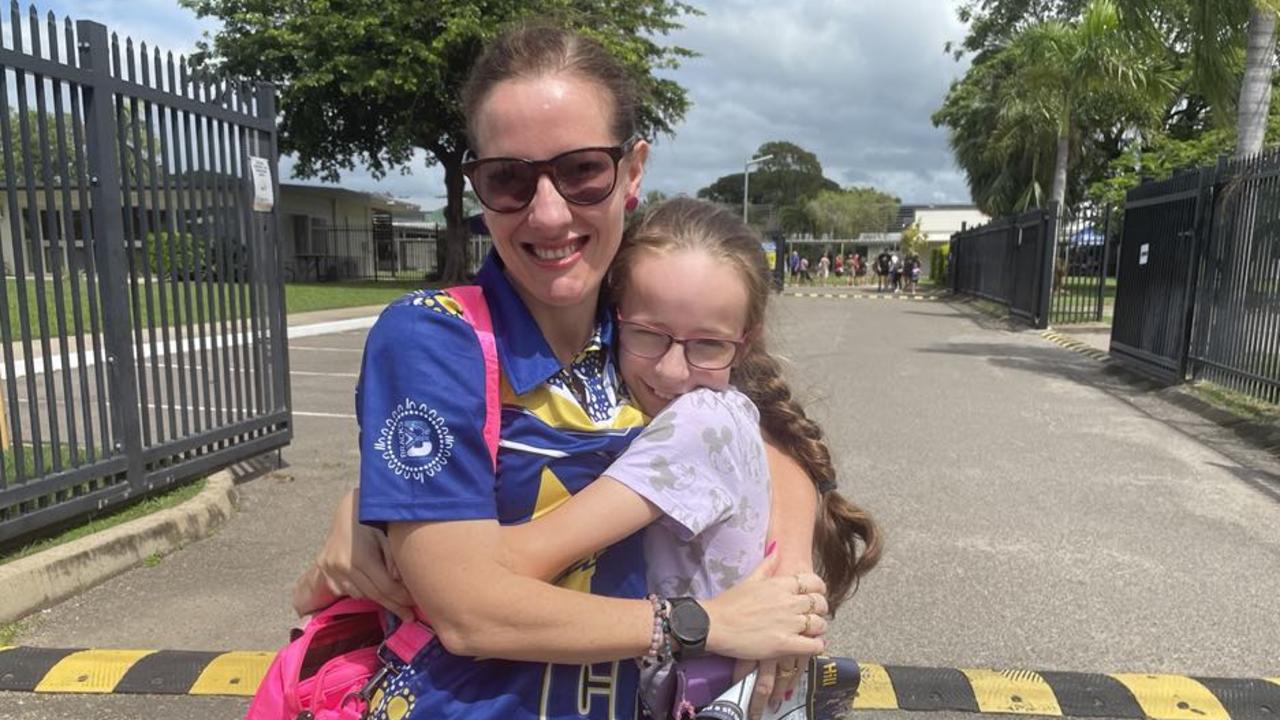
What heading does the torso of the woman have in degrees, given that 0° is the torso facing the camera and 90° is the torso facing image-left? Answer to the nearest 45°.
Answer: approximately 315°

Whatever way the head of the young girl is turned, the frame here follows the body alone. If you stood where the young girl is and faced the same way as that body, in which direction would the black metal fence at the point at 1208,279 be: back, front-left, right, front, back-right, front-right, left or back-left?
back-right

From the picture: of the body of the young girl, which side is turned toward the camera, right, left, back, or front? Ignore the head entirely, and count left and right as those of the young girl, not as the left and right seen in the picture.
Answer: left

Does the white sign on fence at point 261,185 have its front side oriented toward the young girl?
yes

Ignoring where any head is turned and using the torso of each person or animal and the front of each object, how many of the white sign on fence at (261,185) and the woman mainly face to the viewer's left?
0

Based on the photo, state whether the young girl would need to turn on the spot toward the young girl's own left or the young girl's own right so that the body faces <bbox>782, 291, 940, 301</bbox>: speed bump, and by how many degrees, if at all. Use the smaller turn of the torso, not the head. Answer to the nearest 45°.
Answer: approximately 90° to the young girl's own right

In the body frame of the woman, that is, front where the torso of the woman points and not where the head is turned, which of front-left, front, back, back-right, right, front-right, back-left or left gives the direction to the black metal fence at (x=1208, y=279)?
left

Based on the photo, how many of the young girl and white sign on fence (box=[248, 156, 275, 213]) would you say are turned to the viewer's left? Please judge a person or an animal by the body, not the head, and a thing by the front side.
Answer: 1

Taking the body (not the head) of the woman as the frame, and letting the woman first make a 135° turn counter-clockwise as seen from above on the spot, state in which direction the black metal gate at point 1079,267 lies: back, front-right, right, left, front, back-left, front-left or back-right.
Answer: front-right

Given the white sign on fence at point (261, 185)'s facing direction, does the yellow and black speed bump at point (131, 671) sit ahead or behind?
ahead
